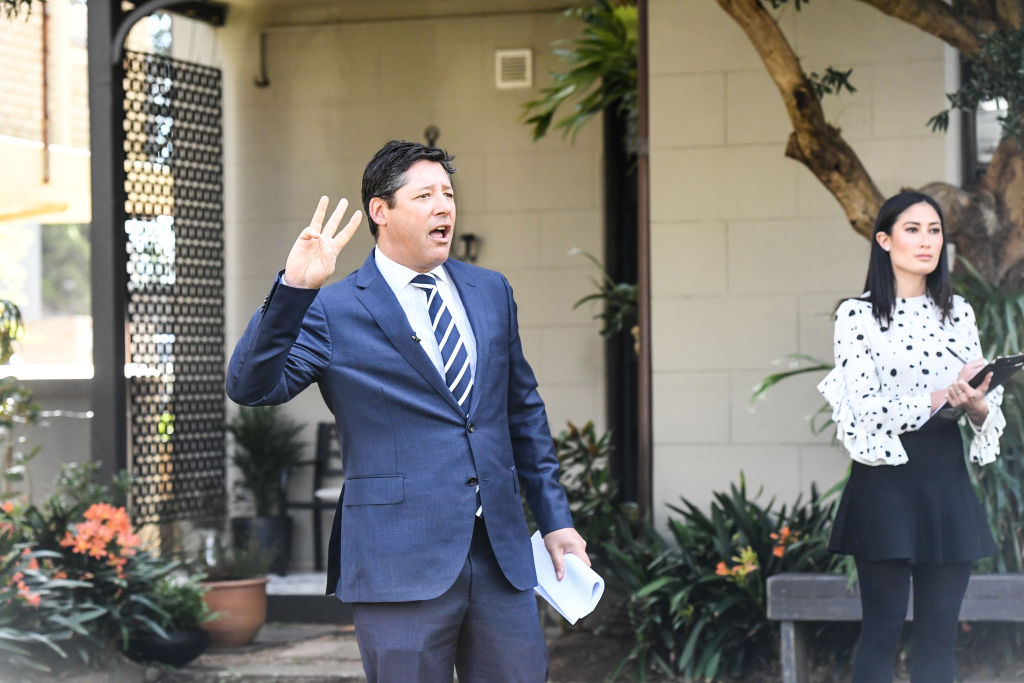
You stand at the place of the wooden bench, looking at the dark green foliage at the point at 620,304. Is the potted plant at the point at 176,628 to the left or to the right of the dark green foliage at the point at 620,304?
left

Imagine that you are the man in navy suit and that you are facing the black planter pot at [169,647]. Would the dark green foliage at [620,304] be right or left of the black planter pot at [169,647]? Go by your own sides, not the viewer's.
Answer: right

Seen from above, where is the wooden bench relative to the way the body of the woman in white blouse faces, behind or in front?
behind

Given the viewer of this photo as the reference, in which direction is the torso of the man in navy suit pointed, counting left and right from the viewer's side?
facing the viewer and to the right of the viewer

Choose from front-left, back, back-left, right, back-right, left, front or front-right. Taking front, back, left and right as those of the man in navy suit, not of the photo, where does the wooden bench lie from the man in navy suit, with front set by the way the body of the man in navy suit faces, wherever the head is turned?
left

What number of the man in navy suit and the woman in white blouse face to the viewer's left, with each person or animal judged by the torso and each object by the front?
0

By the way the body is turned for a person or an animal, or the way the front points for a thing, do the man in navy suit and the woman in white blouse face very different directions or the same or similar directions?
same or similar directions

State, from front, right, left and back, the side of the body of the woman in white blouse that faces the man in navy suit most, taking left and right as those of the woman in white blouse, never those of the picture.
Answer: right

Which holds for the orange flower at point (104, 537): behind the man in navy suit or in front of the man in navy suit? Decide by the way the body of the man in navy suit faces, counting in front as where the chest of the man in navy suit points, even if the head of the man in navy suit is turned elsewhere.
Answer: behind

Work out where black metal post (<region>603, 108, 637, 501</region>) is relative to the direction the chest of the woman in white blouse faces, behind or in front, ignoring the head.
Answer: behind

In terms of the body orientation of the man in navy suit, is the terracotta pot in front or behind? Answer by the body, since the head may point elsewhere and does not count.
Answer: behind
